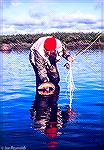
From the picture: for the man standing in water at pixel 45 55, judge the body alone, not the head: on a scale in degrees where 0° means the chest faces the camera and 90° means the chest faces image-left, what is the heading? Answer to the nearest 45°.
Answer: approximately 0°
